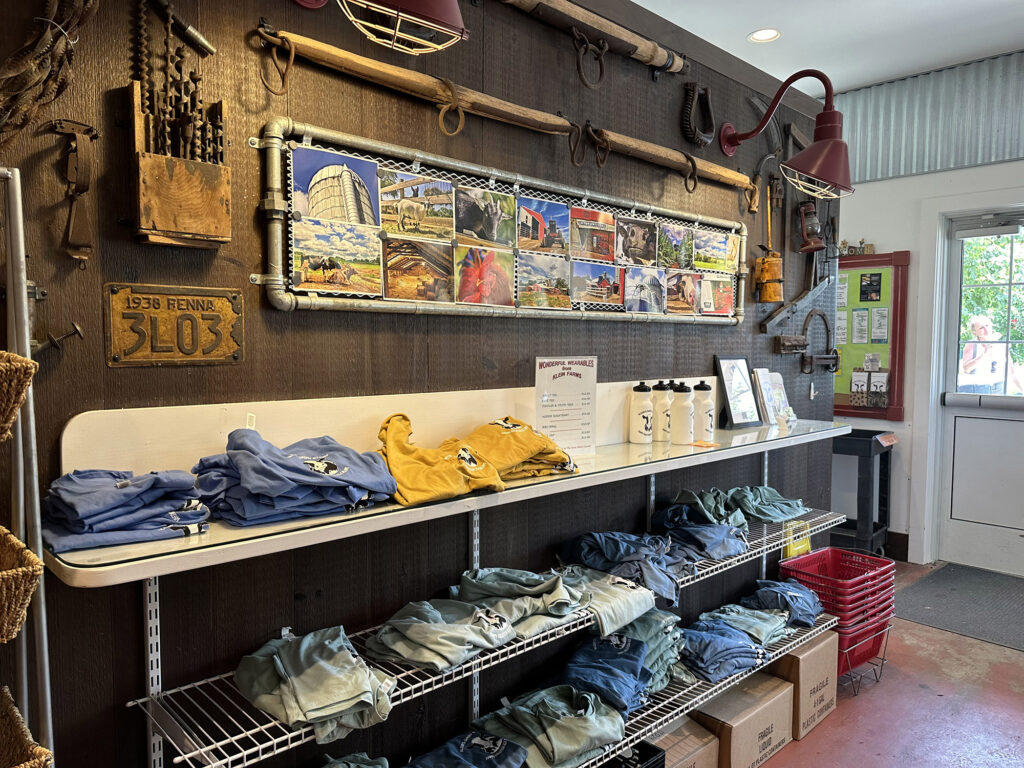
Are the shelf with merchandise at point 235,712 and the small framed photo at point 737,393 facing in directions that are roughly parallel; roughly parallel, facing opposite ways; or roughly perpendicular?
roughly parallel

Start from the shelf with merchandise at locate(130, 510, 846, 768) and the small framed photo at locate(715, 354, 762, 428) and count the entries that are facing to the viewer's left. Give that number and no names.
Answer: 0

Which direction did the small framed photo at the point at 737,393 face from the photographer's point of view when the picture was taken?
facing the viewer and to the right of the viewer

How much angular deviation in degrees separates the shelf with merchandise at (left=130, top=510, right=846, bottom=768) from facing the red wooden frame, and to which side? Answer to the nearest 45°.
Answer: approximately 90° to its left

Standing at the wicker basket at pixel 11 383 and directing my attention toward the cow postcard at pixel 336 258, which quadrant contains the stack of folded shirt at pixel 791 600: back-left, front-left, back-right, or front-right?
front-right

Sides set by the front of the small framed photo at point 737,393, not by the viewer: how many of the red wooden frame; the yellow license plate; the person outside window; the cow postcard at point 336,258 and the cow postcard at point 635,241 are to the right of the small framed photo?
3

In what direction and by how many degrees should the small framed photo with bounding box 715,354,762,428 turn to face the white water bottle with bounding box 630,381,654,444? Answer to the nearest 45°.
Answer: approximately 90° to its right

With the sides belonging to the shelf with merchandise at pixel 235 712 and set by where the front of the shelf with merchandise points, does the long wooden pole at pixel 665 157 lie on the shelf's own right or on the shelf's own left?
on the shelf's own left

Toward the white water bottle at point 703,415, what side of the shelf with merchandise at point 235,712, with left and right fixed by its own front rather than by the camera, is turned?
left

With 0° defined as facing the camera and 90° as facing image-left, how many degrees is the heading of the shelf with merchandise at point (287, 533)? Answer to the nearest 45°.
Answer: approximately 315°

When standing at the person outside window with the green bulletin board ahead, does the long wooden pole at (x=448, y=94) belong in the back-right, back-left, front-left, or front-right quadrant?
front-left
